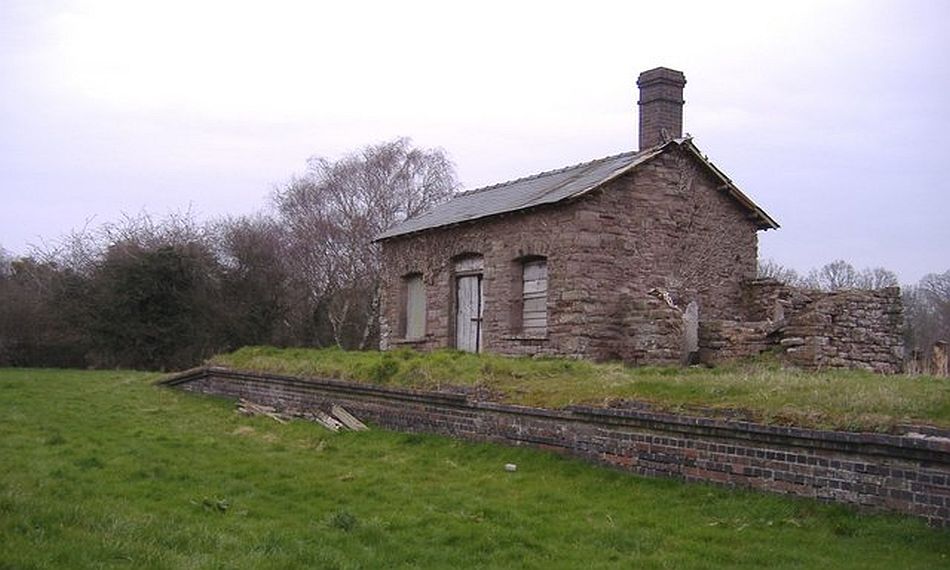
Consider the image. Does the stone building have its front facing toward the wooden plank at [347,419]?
yes

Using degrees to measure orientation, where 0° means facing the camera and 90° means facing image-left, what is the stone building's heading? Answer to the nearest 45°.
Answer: approximately 45°

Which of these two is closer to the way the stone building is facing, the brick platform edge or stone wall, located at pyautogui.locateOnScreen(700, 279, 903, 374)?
the brick platform edge

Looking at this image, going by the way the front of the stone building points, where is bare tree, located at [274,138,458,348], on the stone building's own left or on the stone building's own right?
on the stone building's own right

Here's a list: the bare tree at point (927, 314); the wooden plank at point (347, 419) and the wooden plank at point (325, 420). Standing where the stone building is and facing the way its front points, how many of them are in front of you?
2

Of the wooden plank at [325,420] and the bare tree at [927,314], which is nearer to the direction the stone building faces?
the wooden plank

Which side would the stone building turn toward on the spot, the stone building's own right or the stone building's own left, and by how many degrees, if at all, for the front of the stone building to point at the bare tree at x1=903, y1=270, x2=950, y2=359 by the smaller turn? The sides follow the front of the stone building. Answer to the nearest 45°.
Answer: approximately 180°

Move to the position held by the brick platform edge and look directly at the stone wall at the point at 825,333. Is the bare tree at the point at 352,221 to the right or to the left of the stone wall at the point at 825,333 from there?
left

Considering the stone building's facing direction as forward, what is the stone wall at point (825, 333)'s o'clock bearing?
The stone wall is roughly at 8 o'clock from the stone building.

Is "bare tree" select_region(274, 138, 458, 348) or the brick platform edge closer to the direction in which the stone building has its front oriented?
the brick platform edge
